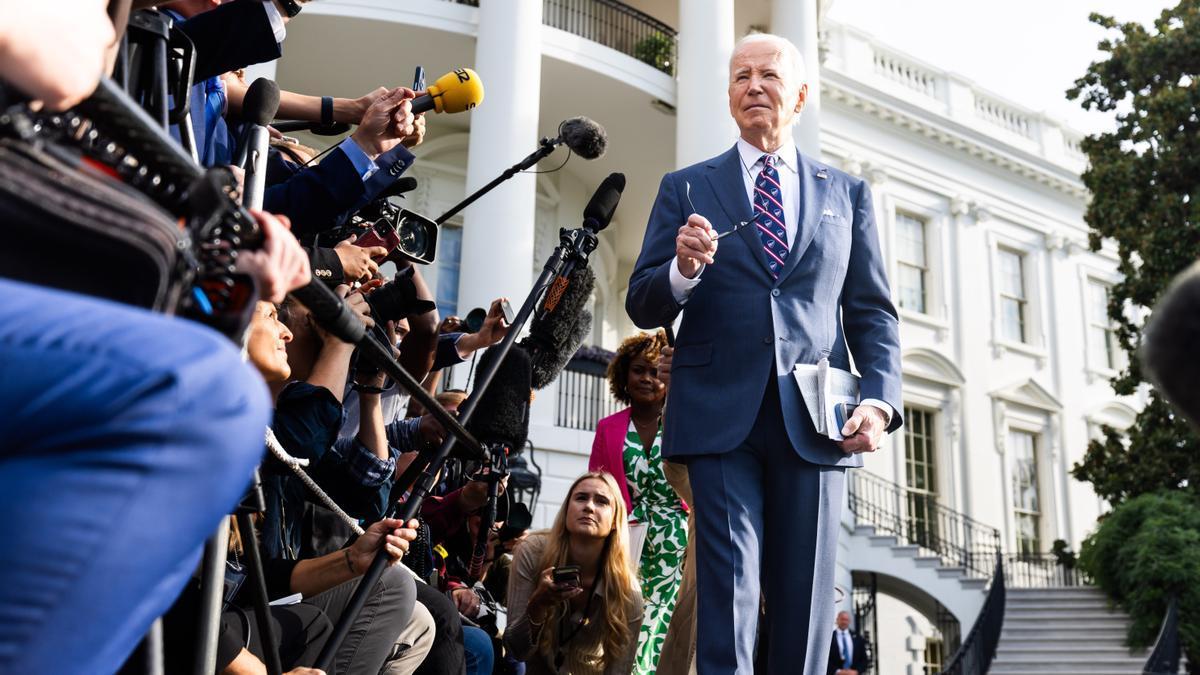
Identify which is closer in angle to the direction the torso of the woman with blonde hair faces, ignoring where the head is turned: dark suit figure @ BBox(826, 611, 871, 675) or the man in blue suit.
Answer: the man in blue suit

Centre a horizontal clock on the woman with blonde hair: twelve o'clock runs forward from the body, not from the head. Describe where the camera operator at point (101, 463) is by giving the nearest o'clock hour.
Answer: The camera operator is roughly at 12 o'clock from the woman with blonde hair.

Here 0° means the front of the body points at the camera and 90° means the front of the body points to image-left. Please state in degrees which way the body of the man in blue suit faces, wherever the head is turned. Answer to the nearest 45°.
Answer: approximately 0°

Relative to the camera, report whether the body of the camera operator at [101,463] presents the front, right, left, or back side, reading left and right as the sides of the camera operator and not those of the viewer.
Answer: right

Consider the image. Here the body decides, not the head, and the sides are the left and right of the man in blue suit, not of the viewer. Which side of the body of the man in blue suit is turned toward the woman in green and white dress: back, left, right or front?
back

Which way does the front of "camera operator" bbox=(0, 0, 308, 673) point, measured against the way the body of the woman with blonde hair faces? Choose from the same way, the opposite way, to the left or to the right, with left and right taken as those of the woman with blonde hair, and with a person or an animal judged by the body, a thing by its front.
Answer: to the left

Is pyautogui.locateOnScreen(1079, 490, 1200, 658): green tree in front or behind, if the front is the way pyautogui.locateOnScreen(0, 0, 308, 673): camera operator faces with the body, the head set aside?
in front

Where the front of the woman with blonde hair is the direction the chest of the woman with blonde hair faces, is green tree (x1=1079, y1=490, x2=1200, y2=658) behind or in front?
behind

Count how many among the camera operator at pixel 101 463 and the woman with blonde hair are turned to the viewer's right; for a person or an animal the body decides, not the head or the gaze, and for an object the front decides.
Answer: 1
